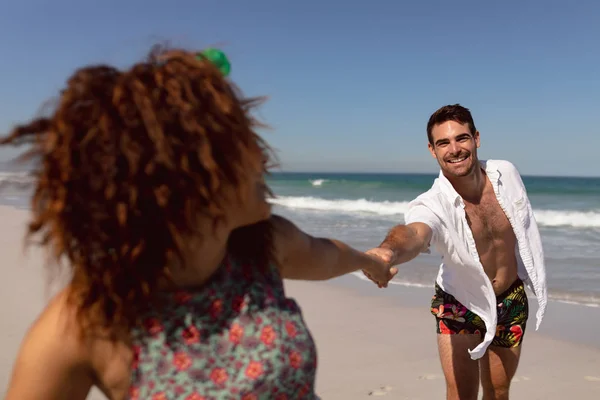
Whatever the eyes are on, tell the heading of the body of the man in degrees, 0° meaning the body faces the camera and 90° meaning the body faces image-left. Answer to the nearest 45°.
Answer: approximately 0°

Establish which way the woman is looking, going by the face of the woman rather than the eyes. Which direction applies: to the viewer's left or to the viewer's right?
to the viewer's right
